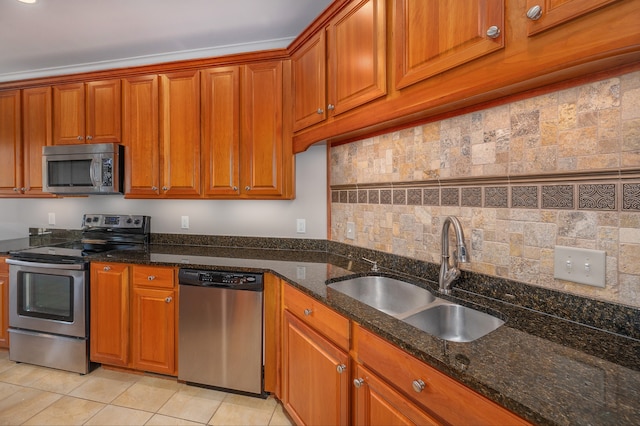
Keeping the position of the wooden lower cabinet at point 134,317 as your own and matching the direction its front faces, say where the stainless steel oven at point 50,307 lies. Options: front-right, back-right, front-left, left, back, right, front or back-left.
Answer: right

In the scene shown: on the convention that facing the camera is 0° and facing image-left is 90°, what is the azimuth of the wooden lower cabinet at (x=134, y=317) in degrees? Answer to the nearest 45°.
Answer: approximately 45°

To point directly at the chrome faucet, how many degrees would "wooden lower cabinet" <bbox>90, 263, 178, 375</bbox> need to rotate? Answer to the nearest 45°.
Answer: approximately 90° to its left

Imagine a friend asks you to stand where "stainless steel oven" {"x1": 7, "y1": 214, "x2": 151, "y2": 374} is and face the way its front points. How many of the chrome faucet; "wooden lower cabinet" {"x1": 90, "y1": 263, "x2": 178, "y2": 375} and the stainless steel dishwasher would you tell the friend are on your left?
3

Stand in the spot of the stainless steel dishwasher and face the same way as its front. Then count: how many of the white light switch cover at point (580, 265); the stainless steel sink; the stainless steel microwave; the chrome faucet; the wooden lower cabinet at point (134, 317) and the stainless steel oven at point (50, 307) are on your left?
3

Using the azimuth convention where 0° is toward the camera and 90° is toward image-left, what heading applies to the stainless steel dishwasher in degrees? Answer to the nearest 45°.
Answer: approximately 45°

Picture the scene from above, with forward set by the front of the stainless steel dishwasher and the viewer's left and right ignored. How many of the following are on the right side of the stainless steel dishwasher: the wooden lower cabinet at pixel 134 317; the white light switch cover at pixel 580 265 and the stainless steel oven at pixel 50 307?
2

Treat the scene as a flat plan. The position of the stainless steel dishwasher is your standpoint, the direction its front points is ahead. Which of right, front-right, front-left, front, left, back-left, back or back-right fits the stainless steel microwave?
right

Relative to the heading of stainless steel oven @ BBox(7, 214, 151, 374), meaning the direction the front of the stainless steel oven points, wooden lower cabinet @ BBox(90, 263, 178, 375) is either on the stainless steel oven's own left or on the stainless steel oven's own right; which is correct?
on the stainless steel oven's own left

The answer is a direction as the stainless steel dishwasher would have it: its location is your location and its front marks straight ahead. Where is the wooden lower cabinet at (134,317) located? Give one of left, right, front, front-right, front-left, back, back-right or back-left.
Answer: right

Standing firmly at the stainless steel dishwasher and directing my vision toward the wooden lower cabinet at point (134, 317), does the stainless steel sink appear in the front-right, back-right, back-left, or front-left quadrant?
back-left
